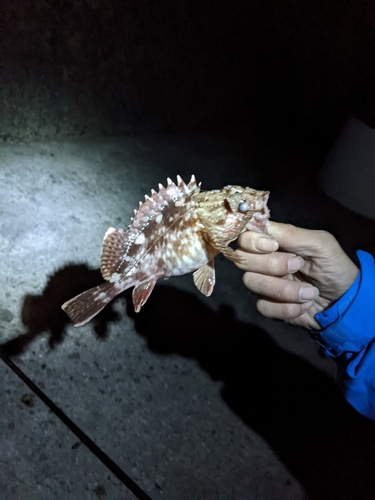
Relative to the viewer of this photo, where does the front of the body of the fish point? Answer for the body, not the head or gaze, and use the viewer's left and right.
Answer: facing to the right of the viewer
